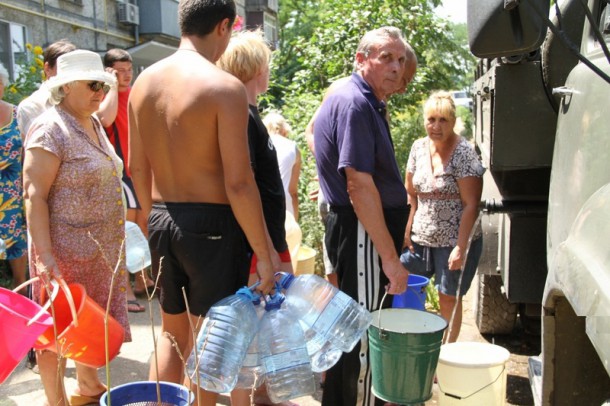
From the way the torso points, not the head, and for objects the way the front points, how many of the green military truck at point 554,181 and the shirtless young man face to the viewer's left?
0

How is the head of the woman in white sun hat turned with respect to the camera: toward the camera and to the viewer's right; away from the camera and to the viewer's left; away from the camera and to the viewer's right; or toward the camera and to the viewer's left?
toward the camera and to the viewer's right

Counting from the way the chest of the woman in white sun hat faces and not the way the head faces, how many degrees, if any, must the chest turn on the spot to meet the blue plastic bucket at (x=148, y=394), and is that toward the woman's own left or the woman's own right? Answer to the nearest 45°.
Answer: approximately 45° to the woman's own right

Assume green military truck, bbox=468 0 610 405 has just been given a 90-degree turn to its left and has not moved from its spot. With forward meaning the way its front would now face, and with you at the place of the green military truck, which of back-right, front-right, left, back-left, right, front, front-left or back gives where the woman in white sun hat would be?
back-left

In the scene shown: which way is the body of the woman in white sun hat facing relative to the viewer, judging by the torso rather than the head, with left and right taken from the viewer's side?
facing the viewer and to the right of the viewer

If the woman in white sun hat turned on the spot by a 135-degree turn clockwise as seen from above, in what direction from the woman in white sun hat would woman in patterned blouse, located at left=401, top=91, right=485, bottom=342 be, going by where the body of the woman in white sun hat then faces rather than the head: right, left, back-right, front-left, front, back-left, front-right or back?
back

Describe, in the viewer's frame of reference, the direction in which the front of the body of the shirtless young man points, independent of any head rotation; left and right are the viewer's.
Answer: facing away from the viewer and to the right of the viewer

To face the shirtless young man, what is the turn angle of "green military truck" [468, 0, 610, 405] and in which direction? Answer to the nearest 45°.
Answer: approximately 135° to its right
